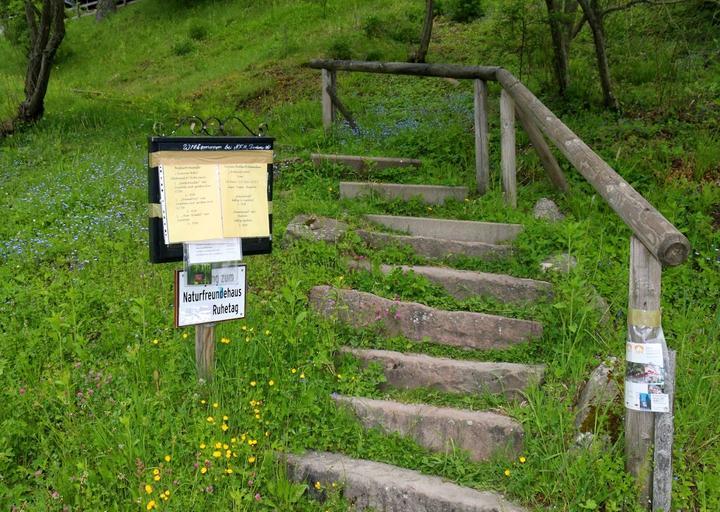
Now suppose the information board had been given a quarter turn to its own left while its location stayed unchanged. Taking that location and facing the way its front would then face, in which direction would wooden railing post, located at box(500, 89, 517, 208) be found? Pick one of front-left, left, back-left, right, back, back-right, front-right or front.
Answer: front-left

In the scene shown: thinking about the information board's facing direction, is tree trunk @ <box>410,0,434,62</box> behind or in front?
behind

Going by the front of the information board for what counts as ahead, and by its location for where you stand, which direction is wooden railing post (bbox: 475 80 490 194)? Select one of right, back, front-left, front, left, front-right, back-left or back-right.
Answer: back-left

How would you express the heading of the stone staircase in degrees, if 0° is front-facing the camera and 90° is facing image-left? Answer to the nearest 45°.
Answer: approximately 0°

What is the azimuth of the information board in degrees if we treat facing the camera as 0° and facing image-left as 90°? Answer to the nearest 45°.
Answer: approximately 0°

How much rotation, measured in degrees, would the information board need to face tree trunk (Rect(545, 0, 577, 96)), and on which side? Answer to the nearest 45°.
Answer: approximately 135° to its left

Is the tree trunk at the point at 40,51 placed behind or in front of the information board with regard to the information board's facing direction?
behind

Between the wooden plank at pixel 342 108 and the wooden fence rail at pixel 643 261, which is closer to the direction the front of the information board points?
the wooden fence rail

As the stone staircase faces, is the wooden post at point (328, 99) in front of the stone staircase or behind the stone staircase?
behind

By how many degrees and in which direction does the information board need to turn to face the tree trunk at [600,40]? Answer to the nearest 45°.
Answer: approximately 135° to its left

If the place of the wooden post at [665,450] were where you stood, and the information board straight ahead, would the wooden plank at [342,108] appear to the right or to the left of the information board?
right

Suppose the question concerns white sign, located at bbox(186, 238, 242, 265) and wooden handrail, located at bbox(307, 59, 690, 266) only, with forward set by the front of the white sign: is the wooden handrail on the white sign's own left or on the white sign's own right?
on the white sign's own left

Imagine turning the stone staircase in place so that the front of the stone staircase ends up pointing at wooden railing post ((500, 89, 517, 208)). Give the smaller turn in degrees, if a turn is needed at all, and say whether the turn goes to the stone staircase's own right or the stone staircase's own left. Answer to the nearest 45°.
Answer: approximately 180°

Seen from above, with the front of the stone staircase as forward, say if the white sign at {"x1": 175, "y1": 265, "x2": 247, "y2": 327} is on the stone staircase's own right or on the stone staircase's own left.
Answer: on the stone staircase's own right

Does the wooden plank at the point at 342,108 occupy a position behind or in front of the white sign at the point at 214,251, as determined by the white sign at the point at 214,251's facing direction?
behind
